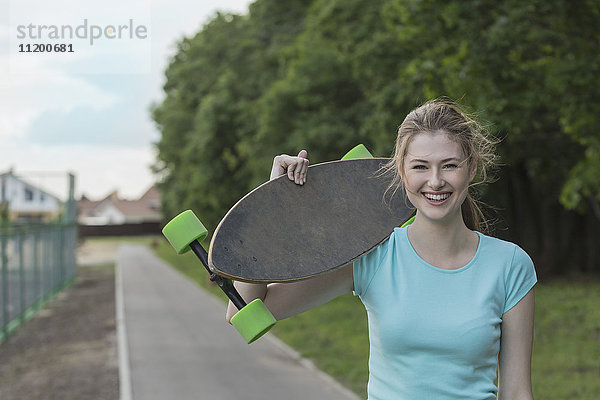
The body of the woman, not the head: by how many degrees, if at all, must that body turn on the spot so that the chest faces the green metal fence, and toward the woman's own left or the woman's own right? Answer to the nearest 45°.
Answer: approximately 135° to the woman's own right

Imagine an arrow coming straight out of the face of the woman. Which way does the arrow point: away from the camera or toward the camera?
toward the camera

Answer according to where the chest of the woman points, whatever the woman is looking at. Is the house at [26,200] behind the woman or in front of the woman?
behind

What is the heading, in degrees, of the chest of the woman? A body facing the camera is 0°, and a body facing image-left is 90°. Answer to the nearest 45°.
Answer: approximately 0°
